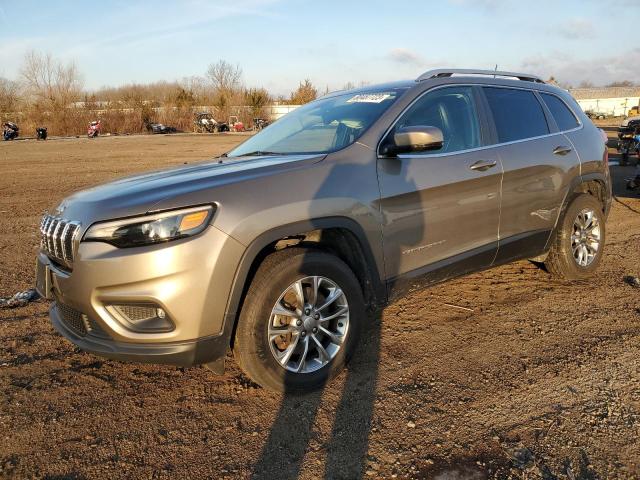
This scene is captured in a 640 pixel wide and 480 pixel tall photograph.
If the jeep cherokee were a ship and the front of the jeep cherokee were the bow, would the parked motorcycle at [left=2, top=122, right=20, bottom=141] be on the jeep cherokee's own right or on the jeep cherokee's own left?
on the jeep cherokee's own right

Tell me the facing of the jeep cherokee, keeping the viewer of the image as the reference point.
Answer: facing the viewer and to the left of the viewer

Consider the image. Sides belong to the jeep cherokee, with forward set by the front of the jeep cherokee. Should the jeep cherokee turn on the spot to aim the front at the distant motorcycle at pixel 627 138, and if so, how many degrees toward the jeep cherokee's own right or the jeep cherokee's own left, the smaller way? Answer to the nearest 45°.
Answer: approximately 180°
